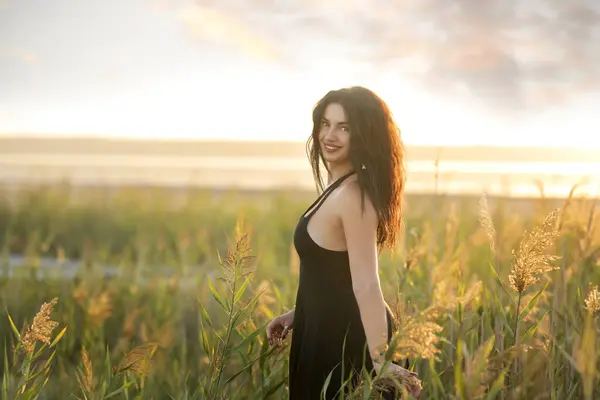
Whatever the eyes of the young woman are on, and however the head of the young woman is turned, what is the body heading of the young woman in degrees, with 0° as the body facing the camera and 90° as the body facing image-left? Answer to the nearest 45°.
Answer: approximately 90°
